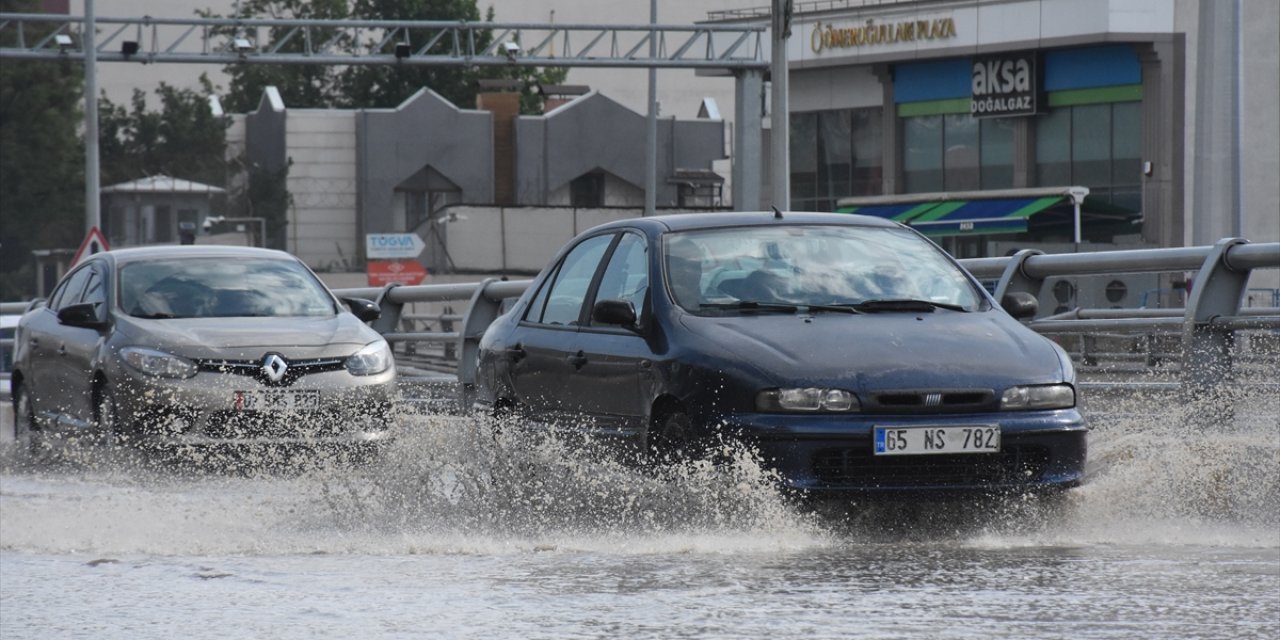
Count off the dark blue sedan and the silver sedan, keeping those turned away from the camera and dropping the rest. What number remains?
0

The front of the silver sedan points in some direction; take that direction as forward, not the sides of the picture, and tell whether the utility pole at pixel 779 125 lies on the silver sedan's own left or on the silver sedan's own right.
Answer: on the silver sedan's own left

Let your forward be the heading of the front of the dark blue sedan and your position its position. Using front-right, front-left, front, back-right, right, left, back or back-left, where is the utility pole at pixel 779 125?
back-left

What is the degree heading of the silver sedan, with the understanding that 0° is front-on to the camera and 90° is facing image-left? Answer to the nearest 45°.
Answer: approximately 315°

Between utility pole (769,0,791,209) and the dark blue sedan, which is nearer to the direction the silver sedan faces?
the dark blue sedan

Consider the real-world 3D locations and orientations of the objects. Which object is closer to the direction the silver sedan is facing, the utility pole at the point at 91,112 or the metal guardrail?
the metal guardrail

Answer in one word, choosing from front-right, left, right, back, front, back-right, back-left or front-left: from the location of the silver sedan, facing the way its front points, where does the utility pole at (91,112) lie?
back-left

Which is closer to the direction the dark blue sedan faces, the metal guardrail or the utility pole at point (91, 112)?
the metal guardrail

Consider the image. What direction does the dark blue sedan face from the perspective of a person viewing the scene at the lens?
facing the viewer and to the right of the viewer

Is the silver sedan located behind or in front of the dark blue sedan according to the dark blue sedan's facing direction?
behind
